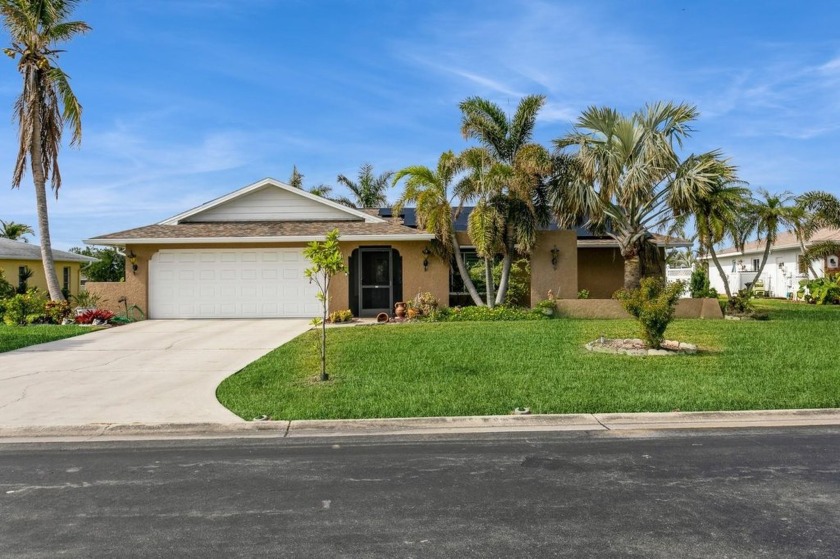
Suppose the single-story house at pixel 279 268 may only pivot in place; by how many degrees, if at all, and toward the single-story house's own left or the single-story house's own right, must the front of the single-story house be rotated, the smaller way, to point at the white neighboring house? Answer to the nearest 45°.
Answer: approximately 135° to the single-story house's own left

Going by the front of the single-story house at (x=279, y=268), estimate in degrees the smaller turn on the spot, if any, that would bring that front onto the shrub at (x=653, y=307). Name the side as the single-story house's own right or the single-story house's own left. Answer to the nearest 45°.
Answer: approximately 45° to the single-story house's own left

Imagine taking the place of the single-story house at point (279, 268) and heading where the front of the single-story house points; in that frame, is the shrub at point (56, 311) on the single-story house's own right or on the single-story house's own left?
on the single-story house's own right

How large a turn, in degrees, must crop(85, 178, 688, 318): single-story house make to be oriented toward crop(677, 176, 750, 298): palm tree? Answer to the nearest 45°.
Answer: approximately 90° to its left

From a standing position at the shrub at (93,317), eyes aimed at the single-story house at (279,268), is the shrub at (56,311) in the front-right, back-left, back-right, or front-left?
back-left

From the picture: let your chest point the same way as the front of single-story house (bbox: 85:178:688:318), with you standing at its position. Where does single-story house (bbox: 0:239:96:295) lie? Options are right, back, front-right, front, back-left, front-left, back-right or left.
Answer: back-right

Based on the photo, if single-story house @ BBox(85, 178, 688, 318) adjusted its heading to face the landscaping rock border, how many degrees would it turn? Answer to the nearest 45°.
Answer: approximately 45° to its left

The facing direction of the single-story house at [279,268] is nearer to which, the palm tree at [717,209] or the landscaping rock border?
the landscaping rock border

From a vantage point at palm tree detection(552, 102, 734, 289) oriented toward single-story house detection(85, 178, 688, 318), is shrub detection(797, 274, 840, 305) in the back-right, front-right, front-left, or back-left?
back-right

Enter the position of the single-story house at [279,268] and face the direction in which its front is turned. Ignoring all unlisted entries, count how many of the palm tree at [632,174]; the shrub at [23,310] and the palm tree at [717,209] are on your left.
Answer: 2

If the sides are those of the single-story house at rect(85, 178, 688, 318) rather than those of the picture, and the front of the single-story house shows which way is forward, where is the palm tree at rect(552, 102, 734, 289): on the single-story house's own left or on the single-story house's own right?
on the single-story house's own left

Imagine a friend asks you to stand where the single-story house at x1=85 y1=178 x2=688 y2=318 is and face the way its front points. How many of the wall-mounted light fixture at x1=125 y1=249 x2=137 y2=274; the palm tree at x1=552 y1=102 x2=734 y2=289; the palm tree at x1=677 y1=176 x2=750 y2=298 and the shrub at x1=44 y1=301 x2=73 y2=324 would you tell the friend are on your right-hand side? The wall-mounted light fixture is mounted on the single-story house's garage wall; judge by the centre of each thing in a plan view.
2

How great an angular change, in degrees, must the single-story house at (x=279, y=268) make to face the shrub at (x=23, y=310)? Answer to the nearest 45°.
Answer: approximately 90° to its right

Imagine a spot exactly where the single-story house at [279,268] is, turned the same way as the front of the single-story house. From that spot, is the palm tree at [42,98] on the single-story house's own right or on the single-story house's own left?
on the single-story house's own right

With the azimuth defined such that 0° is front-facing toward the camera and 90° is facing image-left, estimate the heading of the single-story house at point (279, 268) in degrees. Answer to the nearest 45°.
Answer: approximately 0°

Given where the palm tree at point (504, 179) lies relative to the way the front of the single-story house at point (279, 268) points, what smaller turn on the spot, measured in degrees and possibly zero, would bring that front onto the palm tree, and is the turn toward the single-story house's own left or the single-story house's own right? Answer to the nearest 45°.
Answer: approximately 90° to the single-story house's own left
